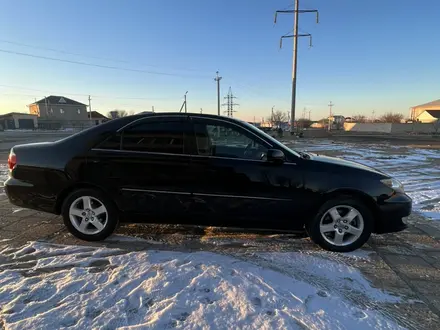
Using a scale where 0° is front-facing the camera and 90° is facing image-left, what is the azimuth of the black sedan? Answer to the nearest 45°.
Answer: approximately 270°
